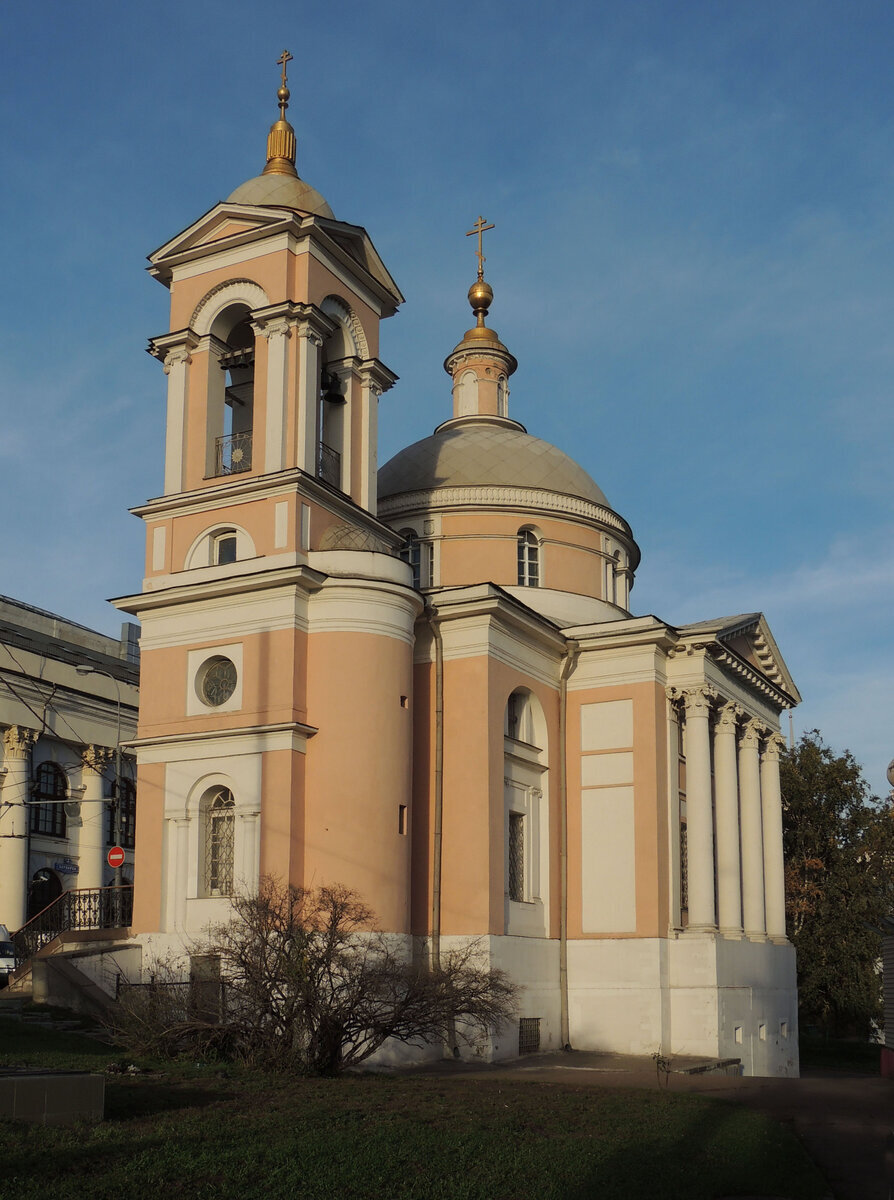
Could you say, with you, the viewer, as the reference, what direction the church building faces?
facing the viewer and to the left of the viewer

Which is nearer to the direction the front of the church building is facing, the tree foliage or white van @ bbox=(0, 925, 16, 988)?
the white van

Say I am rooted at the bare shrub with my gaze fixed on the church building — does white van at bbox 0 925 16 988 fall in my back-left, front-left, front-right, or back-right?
front-left

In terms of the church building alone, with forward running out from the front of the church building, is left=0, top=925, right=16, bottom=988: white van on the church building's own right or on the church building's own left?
on the church building's own right

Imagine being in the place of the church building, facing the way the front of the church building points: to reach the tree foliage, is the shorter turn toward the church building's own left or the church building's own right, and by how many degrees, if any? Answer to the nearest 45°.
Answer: approximately 180°

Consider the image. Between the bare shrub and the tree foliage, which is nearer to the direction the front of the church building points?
the bare shrub

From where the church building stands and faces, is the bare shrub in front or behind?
in front
